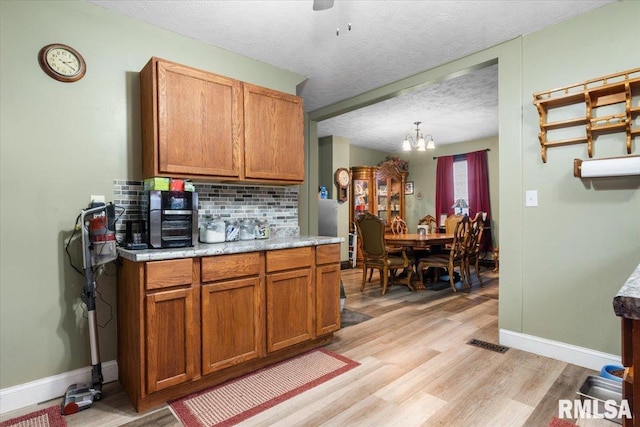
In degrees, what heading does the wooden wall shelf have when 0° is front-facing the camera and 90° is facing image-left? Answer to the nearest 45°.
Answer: approximately 45°

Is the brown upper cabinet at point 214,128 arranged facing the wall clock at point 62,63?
no

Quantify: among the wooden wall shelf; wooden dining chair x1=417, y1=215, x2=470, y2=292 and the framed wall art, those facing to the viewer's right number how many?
0

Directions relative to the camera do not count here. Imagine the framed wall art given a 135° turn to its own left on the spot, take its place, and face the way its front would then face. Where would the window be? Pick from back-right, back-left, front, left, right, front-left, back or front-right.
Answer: front-right

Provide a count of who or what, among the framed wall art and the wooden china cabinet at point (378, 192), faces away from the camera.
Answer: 0

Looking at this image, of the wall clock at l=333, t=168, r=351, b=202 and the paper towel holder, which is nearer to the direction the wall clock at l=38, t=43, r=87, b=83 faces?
the paper towel holder

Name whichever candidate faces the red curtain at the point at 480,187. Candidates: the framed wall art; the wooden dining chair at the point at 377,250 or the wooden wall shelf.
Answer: the wooden dining chair

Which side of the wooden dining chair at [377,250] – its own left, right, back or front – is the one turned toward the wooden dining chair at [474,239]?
front

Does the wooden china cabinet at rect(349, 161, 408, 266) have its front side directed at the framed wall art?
no

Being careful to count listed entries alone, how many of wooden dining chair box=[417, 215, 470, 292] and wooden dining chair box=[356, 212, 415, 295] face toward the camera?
0

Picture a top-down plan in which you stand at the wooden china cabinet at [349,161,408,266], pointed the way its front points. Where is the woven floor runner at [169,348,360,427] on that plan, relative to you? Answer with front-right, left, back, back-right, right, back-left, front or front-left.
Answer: front-right

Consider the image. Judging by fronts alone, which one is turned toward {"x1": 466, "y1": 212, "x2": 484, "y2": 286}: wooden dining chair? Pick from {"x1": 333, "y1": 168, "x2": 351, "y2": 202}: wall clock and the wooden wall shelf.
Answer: the wall clock

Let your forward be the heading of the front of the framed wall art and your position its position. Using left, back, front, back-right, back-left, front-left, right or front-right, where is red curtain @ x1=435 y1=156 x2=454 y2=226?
left

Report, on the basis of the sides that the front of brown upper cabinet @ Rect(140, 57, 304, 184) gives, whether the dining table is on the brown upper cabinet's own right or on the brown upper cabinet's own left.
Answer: on the brown upper cabinet's own left

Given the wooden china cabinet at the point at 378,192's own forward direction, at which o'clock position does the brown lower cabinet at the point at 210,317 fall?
The brown lower cabinet is roughly at 2 o'clock from the wooden china cabinet.

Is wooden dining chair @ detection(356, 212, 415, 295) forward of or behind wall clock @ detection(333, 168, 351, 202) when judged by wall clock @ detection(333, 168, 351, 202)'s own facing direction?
forward

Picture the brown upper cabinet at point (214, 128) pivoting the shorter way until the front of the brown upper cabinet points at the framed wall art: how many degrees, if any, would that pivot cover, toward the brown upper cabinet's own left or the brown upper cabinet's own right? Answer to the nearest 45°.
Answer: approximately 90° to the brown upper cabinet's own left

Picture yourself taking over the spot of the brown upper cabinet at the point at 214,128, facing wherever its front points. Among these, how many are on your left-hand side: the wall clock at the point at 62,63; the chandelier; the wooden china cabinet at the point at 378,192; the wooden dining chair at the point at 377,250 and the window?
4

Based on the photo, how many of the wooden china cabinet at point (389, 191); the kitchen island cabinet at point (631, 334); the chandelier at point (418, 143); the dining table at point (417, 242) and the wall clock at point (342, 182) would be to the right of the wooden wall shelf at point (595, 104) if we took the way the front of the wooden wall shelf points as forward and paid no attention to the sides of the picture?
4
